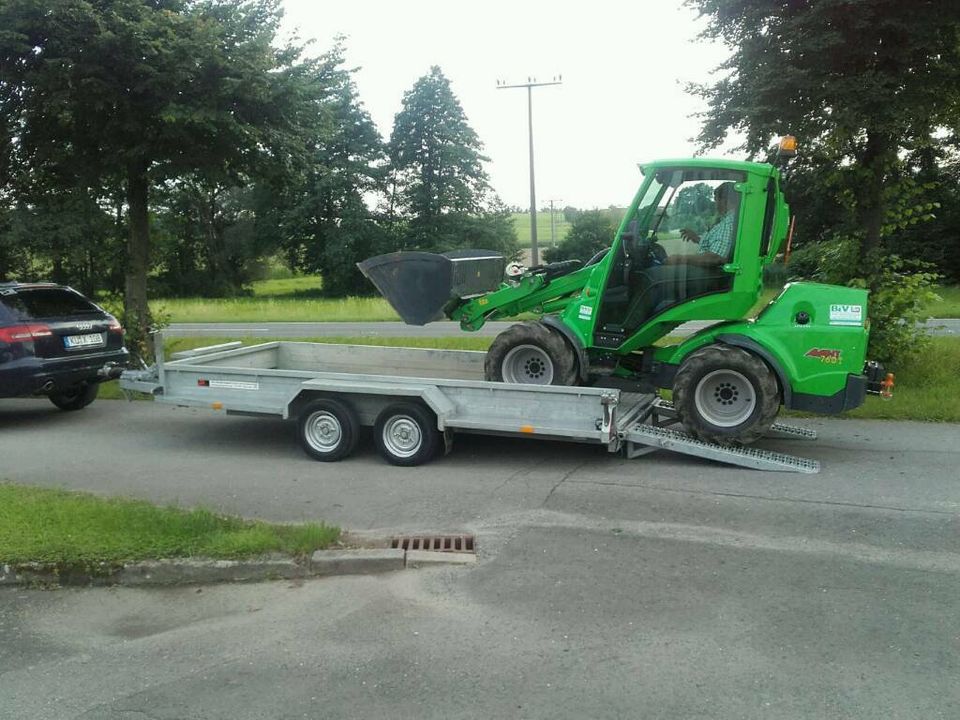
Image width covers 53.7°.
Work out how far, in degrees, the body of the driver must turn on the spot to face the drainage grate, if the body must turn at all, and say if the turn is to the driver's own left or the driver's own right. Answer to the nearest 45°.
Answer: approximately 45° to the driver's own left

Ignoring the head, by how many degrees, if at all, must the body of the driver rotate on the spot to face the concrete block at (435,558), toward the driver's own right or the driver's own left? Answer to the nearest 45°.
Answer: approximately 45° to the driver's own left

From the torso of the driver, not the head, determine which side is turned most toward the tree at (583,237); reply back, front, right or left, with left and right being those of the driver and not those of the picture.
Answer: right

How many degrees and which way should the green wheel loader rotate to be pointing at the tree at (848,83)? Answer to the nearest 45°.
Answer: approximately 135° to its right

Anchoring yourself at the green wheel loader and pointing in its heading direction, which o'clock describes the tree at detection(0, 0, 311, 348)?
The tree is roughly at 1 o'clock from the green wheel loader.

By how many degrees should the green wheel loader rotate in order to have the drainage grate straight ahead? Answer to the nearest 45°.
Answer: approximately 45° to its left

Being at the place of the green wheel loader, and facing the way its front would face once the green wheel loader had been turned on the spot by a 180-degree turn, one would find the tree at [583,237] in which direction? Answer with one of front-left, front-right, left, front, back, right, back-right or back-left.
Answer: left

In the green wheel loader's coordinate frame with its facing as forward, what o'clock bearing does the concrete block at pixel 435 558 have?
The concrete block is roughly at 10 o'clock from the green wheel loader.

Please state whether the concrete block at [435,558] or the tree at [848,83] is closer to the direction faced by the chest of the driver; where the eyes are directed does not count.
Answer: the concrete block

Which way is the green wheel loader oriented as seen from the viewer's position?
to the viewer's left

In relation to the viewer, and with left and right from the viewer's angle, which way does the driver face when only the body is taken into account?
facing to the left of the viewer

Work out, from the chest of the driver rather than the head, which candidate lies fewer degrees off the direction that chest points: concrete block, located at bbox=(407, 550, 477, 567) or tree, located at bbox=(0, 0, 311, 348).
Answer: the tree

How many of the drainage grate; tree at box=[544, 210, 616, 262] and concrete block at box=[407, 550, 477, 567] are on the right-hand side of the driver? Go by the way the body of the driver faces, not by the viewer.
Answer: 1
